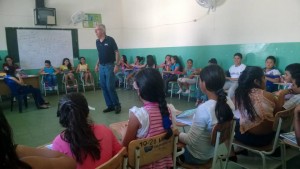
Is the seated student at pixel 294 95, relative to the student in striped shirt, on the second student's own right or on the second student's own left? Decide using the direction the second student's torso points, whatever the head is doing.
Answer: on the second student's own right

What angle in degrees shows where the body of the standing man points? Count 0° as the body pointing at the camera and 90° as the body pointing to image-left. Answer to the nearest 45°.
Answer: approximately 45°

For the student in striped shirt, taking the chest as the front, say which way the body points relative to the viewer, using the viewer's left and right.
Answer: facing away from the viewer and to the left of the viewer

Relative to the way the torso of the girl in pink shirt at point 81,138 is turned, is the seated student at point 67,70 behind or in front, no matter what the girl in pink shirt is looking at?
in front

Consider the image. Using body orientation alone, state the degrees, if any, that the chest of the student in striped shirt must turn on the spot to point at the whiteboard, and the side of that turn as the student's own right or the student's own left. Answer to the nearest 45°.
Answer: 0° — they already face it

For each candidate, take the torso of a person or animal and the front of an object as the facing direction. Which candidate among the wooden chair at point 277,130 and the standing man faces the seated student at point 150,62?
the wooden chair

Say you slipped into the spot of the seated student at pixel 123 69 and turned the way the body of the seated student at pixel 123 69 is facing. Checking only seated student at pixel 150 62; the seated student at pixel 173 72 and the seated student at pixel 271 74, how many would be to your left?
3

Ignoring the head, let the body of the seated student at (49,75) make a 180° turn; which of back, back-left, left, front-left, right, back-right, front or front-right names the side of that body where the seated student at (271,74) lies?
back-right

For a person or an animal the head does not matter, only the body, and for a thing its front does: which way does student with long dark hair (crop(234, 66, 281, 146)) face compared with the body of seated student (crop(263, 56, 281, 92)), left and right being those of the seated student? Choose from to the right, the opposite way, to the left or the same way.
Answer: the opposite way

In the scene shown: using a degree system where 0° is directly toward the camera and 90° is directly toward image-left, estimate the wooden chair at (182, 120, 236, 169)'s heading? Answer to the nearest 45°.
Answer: approximately 135°

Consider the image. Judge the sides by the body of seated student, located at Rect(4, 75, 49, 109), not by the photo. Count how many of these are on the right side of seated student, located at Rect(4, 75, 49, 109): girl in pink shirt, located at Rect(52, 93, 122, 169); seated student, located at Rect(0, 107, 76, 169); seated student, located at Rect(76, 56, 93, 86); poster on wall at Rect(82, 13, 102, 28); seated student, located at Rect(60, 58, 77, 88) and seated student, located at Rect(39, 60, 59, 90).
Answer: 2

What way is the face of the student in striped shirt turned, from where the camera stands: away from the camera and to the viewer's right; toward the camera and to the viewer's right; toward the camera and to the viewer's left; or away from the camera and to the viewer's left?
away from the camera and to the viewer's left
